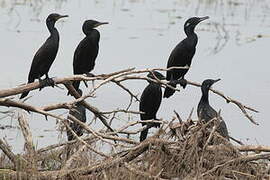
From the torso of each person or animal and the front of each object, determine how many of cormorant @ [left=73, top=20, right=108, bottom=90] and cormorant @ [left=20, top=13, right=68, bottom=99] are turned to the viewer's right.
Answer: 2

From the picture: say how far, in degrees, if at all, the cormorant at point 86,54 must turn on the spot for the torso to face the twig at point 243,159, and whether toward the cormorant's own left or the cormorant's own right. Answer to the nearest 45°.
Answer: approximately 45° to the cormorant's own right

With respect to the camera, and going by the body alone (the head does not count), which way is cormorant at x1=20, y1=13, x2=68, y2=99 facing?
to the viewer's right

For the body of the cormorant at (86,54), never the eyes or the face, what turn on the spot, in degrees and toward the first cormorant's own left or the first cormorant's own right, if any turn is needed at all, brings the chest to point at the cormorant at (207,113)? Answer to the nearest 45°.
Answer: approximately 45° to the first cormorant's own right

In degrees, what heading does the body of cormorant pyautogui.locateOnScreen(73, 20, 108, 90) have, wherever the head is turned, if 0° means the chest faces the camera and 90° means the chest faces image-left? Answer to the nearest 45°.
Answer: approximately 270°

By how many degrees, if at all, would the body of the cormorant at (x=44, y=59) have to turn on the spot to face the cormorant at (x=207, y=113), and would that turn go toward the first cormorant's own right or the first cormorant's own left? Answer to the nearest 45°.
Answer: approximately 45° to the first cormorant's own right
